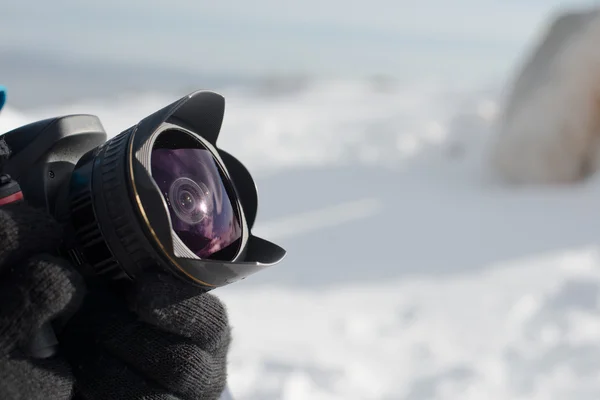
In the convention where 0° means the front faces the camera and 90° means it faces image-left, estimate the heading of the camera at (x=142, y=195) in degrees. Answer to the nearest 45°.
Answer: approximately 315°

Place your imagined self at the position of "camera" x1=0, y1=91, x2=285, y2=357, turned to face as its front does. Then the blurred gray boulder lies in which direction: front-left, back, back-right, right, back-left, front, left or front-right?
left
